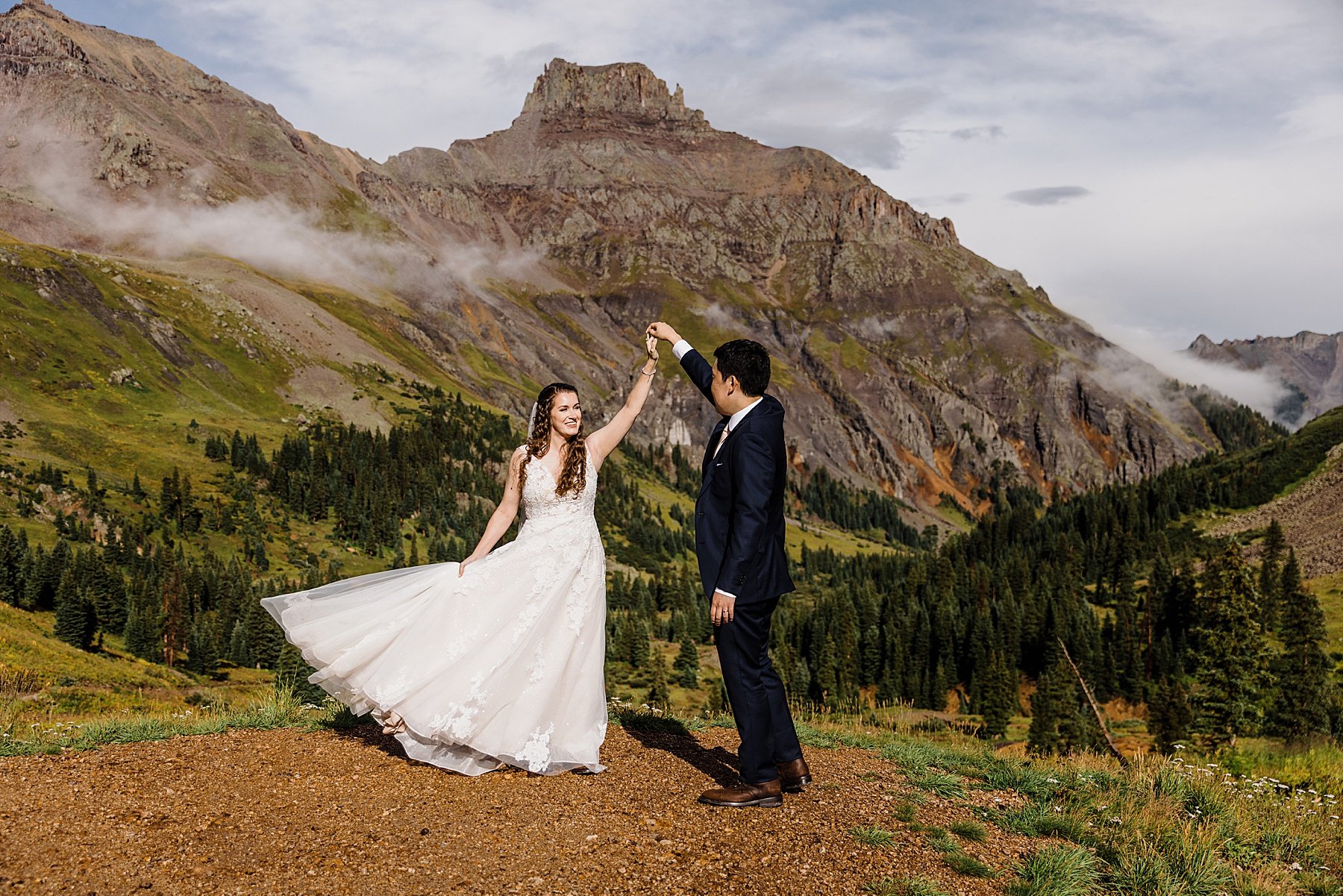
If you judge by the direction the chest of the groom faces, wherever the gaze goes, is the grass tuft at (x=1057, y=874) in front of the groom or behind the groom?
behind

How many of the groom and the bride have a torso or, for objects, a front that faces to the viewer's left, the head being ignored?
1

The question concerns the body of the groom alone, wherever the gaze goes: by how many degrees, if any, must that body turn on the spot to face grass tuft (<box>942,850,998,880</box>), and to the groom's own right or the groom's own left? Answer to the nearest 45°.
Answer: approximately 135° to the groom's own left

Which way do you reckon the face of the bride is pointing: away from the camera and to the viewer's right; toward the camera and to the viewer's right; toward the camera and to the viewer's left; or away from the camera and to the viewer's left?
toward the camera and to the viewer's right

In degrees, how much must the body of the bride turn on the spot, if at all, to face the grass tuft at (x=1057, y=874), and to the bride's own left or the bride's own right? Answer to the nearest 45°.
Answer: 0° — they already face it

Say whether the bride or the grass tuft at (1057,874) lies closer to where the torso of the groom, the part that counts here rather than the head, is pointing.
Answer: the bride

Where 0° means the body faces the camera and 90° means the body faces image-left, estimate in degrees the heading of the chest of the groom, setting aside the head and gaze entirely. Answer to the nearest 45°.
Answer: approximately 90°

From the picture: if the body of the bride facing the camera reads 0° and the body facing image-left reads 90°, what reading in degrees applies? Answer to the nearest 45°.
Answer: approximately 315°
